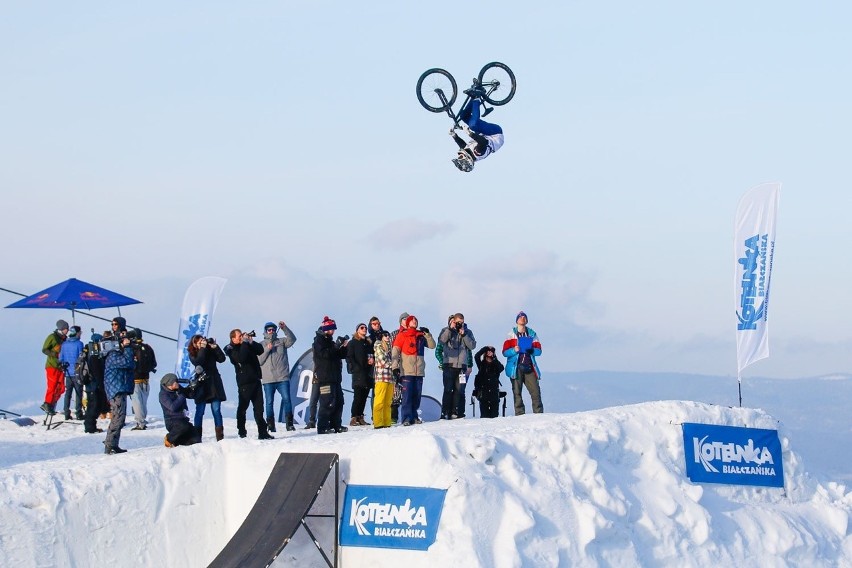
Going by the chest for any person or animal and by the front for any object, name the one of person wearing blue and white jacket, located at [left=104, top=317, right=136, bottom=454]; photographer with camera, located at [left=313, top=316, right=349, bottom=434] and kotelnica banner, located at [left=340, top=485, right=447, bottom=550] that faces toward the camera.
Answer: the kotelnica banner

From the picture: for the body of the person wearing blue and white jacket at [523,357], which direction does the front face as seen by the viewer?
toward the camera

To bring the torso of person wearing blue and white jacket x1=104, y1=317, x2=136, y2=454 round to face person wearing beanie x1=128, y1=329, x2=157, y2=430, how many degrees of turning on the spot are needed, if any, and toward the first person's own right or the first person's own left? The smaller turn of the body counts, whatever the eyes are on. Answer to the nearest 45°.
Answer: approximately 90° to the first person's own left

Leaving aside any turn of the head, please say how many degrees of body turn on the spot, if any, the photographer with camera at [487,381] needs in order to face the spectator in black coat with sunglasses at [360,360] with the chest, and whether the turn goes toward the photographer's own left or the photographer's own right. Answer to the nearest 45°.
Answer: approximately 45° to the photographer's own right

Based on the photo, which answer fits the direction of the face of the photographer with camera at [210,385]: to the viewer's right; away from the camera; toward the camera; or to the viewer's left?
to the viewer's right

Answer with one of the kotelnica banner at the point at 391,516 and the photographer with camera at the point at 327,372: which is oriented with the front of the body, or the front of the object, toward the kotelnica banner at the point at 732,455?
the photographer with camera

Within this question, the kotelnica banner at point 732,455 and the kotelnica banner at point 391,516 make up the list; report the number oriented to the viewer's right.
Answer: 0

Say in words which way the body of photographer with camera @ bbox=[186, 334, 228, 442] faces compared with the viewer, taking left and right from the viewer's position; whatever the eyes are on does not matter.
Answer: facing the viewer and to the right of the viewer

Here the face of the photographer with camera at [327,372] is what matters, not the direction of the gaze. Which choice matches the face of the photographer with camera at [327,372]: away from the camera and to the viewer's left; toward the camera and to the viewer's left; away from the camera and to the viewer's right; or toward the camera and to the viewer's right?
toward the camera and to the viewer's right

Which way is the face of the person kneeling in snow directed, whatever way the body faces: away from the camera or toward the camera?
toward the camera

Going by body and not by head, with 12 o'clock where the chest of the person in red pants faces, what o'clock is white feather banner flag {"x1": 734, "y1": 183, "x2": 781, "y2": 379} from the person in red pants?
The white feather banner flag is roughly at 1 o'clock from the person in red pants.

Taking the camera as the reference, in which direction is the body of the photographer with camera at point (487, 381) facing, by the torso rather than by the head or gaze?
toward the camera

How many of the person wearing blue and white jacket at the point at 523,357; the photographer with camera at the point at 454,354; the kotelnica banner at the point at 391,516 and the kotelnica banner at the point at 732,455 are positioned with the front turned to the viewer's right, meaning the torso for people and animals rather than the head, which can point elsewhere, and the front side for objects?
0
